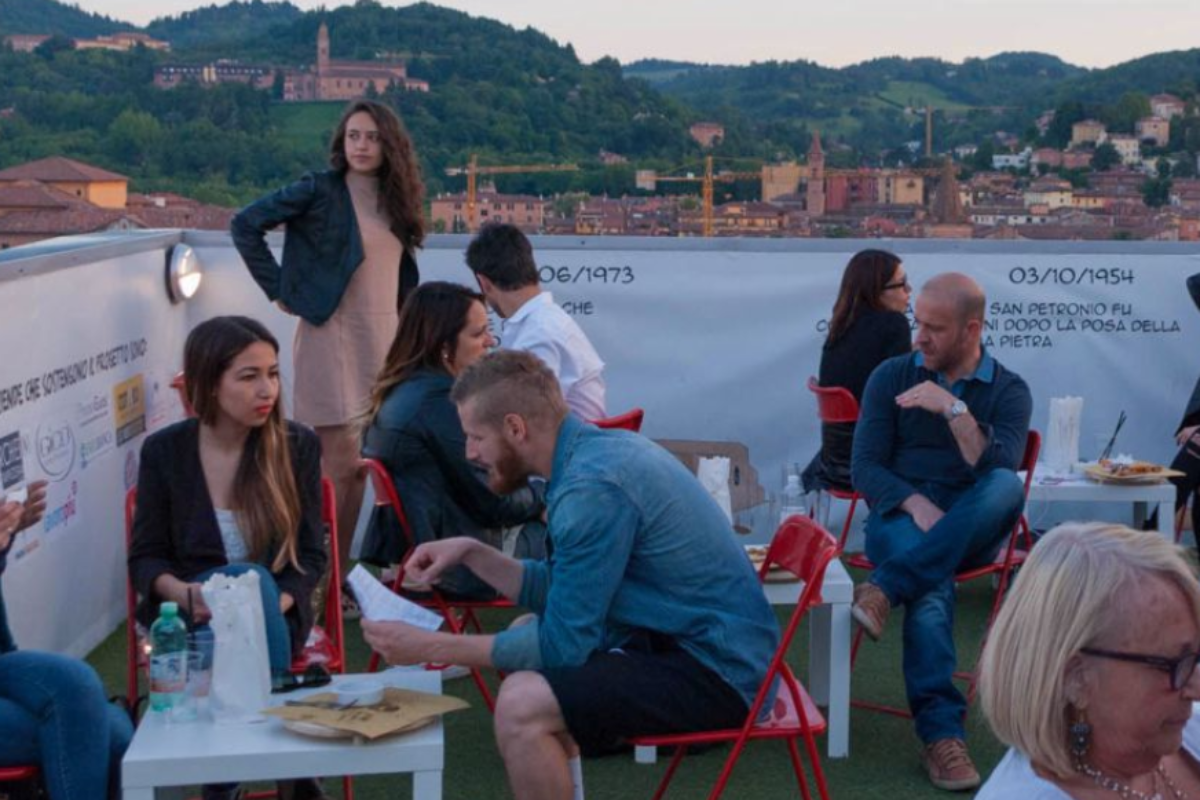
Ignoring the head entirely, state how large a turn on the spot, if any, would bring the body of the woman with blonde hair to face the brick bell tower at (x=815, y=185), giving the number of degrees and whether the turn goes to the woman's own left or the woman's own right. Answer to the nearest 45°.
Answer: approximately 135° to the woman's own left

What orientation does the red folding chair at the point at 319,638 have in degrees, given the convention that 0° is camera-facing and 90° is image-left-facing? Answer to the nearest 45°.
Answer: approximately 0°

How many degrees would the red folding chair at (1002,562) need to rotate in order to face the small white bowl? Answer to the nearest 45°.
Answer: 0° — it already faces it

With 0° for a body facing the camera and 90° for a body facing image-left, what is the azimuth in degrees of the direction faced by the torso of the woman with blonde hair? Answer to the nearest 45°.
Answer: approximately 315°

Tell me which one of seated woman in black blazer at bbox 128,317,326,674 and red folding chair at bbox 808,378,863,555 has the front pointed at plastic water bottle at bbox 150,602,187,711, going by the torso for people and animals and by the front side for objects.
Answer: the seated woman in black blazer

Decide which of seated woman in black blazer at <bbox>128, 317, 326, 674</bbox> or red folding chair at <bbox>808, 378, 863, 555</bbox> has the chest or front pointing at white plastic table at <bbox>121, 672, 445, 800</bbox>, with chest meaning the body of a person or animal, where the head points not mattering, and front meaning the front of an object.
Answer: the seated woman in black blazer

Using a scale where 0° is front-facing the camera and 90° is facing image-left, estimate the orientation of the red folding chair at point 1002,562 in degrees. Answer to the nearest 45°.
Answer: approximately 45°

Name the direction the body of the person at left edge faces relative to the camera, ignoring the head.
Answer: to the viewer's right

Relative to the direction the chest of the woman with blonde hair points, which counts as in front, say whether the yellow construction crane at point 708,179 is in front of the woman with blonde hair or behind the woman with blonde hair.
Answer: behind

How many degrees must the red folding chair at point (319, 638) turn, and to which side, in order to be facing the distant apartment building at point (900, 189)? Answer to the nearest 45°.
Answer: approximately 135° to its left

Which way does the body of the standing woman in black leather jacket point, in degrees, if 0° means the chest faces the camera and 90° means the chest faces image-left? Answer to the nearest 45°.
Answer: approximately 315°

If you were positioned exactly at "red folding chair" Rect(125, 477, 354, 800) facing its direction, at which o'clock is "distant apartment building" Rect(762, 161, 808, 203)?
The distant apartment building is roughly at 7 o'clock from the red folding chair.

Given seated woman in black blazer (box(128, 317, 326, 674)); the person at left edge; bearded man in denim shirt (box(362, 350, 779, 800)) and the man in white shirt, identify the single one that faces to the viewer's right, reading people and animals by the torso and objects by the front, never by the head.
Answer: the person at left edge
